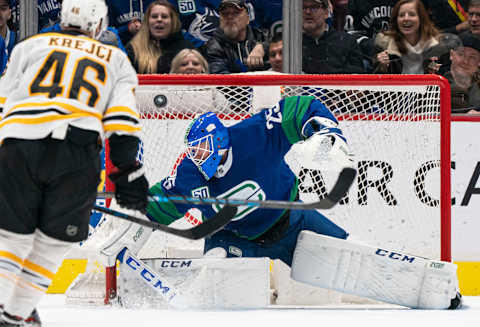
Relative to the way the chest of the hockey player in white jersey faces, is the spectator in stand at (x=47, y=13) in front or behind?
in front

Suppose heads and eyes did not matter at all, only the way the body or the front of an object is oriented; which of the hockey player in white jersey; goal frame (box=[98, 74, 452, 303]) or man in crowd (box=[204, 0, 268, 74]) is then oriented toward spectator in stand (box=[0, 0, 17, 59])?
the hockey player in white jersey

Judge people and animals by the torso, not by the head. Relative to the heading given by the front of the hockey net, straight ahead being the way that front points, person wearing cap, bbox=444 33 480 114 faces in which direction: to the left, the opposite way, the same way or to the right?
the same way

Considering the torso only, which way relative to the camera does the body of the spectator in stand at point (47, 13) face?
toward the camera

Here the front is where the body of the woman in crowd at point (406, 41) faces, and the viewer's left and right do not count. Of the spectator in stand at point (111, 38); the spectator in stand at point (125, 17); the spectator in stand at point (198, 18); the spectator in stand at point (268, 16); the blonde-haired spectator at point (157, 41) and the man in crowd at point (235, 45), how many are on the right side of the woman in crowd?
6

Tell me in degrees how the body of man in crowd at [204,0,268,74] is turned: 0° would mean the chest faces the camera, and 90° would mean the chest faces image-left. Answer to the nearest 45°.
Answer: approximately 0°

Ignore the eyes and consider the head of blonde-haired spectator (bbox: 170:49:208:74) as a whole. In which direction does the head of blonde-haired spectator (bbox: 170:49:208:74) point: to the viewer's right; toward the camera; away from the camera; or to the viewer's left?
toward the camera

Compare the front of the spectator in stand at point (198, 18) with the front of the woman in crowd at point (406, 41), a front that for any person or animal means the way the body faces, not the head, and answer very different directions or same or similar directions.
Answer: same or similar directions

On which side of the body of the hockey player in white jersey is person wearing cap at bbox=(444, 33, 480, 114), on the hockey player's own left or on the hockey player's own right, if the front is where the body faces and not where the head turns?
on the hockey player's own right

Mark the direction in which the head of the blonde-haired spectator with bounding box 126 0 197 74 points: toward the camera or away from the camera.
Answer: toward the camera

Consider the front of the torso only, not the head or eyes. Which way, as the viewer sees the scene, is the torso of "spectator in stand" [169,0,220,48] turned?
toward the camera

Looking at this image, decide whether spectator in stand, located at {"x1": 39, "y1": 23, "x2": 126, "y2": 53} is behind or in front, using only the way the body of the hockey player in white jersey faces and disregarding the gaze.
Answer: in front

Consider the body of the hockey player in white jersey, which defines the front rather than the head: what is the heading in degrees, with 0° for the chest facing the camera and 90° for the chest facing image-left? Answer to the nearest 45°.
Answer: approximately 180°

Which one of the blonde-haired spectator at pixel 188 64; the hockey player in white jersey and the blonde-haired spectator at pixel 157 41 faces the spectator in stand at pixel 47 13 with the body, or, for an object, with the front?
the hockey player in white jersey

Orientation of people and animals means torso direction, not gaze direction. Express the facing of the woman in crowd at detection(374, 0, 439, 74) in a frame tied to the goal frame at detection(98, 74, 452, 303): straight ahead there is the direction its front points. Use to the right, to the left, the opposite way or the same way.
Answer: the same way

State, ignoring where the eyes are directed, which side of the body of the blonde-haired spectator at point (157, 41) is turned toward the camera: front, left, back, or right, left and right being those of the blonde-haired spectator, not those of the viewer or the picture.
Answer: front

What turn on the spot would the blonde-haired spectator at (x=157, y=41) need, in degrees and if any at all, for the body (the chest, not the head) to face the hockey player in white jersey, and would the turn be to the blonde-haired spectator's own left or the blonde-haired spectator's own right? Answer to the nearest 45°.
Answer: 0° — they already face them
